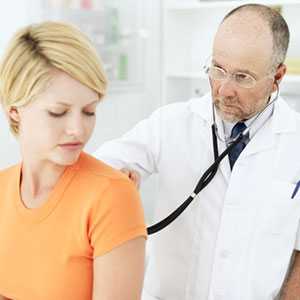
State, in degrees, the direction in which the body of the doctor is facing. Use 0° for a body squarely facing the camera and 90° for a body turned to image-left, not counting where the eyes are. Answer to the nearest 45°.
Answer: approximately 45°

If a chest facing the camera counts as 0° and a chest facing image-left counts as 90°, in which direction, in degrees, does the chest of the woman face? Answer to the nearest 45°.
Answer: approximately 45°
